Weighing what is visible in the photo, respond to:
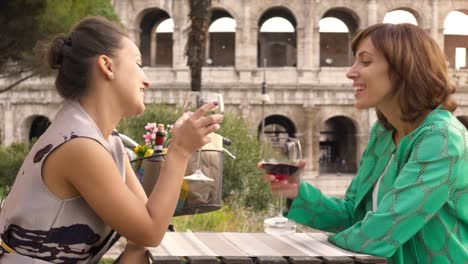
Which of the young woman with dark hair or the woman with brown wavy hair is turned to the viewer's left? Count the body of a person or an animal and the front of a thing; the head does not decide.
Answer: the woman with brown wavy hair

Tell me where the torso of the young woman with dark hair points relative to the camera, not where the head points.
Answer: to the viewer's right

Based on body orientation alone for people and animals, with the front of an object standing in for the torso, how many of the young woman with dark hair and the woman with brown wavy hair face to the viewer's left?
1

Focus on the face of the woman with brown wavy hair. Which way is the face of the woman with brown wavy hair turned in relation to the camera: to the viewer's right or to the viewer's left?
to the viewer's left

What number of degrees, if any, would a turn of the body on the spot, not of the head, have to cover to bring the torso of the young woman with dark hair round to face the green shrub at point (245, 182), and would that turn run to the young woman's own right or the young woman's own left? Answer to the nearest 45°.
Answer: approximately 90° to the young woman's own left

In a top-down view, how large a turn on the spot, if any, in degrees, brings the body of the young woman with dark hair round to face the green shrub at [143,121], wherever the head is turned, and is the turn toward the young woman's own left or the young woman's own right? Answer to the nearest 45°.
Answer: approximately 90° to the young woman's own left

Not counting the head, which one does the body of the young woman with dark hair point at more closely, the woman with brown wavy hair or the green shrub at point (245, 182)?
the woman with brown wavy hair

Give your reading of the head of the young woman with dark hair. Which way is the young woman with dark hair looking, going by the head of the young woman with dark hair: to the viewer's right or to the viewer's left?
to the viewer's right

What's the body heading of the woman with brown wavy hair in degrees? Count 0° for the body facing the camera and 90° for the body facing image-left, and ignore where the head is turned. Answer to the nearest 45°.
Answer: approximately 90°

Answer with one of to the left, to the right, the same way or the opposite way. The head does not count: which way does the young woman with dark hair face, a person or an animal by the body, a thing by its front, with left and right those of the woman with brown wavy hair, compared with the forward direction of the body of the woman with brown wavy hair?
the opposite way
